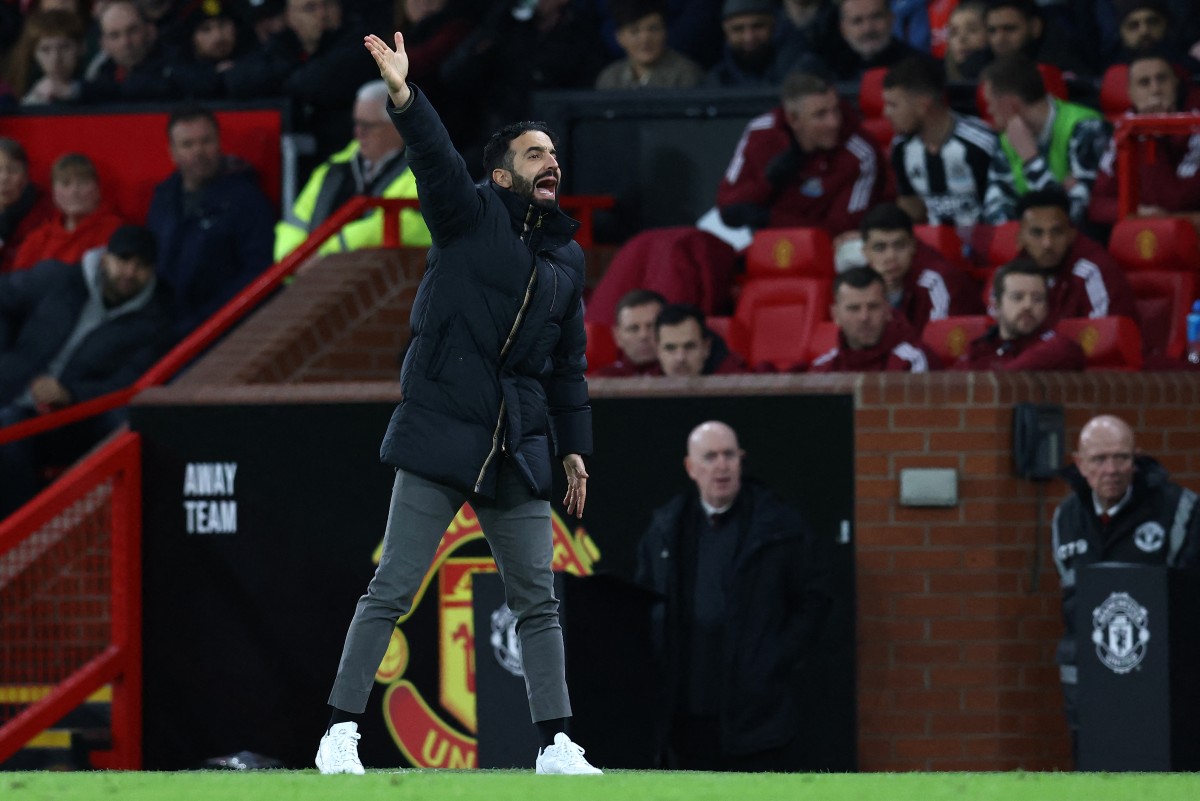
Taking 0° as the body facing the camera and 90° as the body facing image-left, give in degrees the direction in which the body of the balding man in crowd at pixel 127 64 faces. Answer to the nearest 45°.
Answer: approximately 0°

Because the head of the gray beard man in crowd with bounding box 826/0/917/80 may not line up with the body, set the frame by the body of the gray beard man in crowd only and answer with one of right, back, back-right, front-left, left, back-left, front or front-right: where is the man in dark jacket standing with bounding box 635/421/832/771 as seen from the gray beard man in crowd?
front

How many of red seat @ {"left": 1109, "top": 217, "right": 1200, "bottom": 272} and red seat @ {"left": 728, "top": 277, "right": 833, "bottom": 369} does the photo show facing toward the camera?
2

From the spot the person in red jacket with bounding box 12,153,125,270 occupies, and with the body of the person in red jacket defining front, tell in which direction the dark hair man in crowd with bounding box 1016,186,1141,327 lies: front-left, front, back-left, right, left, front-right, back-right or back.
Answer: front-left

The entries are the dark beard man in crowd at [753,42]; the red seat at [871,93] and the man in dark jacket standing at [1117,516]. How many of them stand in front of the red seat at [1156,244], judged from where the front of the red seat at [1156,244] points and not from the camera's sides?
1

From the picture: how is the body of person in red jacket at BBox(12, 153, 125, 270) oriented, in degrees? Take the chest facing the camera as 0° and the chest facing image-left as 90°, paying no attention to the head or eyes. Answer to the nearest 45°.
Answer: approximately 0°

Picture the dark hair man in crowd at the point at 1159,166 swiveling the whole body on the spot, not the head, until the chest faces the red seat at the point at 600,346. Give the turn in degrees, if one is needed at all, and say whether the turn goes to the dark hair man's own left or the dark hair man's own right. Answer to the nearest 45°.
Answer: approximately 90° to the dark hair man's own right

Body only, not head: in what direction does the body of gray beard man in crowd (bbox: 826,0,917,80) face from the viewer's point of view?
toward the camera

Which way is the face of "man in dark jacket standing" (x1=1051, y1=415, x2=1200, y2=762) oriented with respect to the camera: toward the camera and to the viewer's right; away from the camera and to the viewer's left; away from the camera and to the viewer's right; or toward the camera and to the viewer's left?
toward the camera and to the viewer's left

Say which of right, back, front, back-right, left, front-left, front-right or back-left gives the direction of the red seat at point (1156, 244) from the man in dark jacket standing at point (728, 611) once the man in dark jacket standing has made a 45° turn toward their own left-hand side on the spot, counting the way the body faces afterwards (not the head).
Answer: left

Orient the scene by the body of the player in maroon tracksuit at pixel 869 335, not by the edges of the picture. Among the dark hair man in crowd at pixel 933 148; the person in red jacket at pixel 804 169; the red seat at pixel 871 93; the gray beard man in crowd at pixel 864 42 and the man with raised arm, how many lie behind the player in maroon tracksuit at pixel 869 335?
4

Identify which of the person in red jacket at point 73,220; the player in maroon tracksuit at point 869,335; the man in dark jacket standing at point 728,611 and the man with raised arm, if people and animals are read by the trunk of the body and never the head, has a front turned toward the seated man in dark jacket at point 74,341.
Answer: the person in red jacket

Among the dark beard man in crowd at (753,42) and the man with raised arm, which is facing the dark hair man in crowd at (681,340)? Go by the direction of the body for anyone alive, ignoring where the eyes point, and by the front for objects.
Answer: the dark beard man in crowd at (753,42)

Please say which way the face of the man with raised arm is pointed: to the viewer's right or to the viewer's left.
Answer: to the viewer's right
